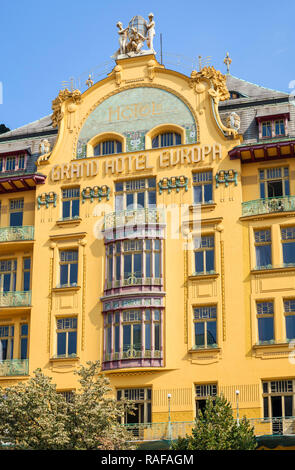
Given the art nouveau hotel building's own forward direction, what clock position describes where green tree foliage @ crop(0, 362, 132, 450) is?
The green tree foliage is roughly at 1 o'clock from the art nouveau hotel building.

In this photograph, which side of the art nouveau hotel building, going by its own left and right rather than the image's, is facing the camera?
front

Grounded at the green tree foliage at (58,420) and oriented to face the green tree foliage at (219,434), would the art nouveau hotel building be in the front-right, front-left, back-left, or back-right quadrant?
front-left

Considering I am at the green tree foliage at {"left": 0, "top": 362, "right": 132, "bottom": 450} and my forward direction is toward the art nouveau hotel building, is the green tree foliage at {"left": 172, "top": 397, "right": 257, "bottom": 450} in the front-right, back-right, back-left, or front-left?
front-right
